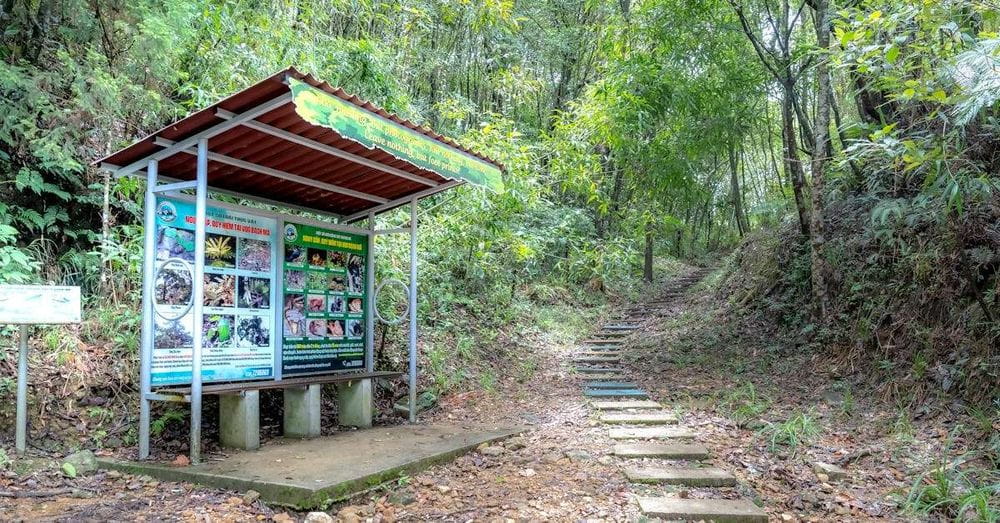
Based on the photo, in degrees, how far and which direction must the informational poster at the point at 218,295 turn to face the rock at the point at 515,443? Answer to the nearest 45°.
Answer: approximately 45° to its left

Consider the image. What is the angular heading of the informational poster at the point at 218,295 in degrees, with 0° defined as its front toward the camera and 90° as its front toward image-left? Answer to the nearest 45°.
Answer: approximately 315°

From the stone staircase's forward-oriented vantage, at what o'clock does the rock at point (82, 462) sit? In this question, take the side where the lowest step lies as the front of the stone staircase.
The rock is roughly at 2 o'clock from the stone staircase.

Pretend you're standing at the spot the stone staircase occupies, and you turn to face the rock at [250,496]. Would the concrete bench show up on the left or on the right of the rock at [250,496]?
right
